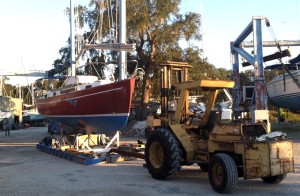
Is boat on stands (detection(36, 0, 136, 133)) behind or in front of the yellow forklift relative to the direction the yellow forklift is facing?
in front

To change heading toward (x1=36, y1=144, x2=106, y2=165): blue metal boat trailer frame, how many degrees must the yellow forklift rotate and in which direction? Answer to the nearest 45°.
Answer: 0° — it already faces it

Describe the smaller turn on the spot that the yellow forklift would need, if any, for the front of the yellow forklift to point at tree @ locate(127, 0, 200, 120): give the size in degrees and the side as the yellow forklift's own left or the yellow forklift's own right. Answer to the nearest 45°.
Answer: approximately 45° to the yellow forklift's own right

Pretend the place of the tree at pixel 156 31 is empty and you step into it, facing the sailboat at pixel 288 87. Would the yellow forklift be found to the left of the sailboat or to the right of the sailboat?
right

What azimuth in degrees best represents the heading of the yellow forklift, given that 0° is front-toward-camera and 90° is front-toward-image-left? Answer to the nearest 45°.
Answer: approximately 135°
